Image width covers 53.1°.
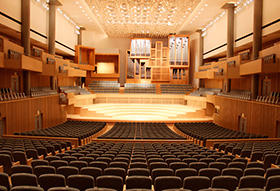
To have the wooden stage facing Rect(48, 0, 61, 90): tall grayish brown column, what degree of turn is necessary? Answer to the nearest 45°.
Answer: approximately 90° to its right

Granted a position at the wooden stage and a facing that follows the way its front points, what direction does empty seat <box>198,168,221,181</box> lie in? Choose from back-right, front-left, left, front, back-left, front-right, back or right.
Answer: front

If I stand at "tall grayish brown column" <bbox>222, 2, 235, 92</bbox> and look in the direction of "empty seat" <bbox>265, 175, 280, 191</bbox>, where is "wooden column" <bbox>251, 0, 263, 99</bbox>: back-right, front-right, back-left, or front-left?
front-left

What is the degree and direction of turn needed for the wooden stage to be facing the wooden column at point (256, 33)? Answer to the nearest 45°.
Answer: approximately 45° to its left

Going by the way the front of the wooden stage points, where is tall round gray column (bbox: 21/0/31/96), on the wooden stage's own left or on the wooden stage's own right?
on the wooden stage's own right

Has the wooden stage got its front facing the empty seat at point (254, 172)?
yes

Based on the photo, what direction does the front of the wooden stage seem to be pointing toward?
toward the camera

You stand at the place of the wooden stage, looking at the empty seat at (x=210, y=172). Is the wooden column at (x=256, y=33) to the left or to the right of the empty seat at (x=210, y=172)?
left

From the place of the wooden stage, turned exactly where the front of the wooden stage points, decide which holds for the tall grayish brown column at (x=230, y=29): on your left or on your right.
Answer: on your left

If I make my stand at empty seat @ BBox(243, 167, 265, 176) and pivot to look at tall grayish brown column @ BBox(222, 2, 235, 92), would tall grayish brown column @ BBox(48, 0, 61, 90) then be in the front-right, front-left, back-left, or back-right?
front-left

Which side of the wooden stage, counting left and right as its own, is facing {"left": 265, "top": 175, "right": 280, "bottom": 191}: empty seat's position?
front
